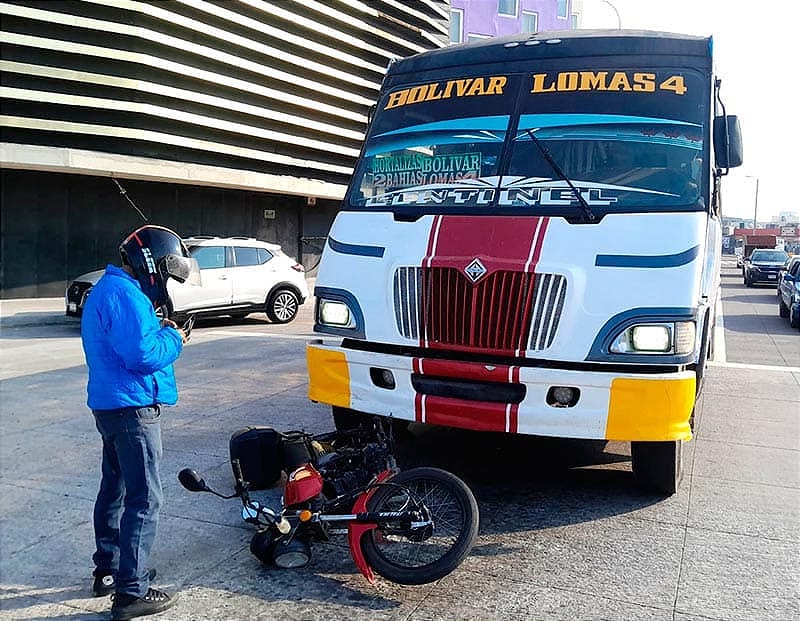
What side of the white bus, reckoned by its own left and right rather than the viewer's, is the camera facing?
front

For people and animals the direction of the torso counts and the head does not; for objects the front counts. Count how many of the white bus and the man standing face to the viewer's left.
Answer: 0

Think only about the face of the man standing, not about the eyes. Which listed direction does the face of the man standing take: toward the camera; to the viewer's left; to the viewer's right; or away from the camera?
to the viewer's right

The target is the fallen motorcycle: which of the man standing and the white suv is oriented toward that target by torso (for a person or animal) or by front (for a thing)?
the man standing

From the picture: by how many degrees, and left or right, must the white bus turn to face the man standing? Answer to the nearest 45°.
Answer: approximately 45° to its right

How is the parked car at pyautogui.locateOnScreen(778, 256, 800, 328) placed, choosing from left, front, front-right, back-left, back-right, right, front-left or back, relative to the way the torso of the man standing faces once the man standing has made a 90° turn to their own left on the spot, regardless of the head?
front-right

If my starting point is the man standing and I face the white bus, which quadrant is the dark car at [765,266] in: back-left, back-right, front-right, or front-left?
front-left

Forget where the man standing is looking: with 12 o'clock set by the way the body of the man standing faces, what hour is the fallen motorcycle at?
The fallen motorcycle is roughly at 12 o'clock from the man standing.

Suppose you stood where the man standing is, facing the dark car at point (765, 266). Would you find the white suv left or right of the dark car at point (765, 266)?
left

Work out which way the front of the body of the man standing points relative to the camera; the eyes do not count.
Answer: to the viewer's right
